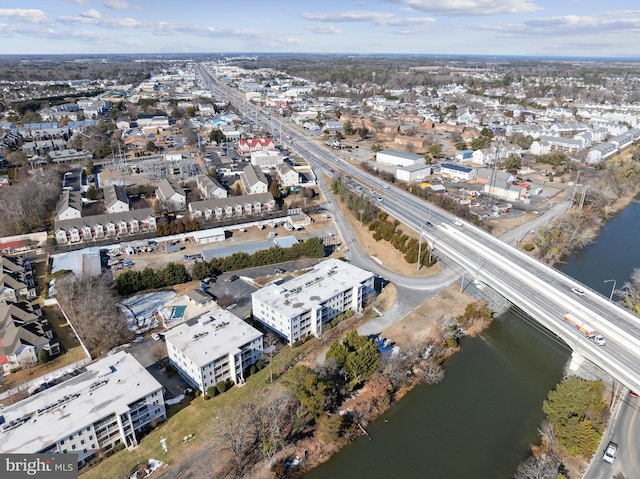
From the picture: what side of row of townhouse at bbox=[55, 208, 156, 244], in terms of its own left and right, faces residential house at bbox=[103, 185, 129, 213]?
back

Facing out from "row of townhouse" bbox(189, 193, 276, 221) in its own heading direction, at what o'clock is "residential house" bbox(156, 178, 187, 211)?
The residential house is roughly at 4 o'clock from the row of townhouse.

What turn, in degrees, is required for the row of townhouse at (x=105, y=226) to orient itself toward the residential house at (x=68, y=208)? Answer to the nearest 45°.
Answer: approximately 135° to its right

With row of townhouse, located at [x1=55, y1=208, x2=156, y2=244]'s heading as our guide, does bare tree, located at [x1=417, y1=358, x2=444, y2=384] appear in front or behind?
in front

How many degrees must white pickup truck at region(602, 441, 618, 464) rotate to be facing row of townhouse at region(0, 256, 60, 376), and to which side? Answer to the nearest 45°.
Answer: approximately 45° to its right

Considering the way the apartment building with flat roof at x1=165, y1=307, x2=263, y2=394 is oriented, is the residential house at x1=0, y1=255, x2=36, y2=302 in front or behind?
behind

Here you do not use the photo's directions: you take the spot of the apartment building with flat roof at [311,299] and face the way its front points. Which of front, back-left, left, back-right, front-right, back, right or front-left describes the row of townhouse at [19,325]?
back-right

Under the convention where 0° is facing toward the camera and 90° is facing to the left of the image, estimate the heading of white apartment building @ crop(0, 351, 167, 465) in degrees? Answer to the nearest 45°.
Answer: approximately 315°

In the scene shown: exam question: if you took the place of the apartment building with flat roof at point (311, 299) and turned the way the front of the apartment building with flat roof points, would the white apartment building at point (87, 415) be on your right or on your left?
on your right

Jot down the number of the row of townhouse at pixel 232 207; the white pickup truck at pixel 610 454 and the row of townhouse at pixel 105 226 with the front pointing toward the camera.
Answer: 3

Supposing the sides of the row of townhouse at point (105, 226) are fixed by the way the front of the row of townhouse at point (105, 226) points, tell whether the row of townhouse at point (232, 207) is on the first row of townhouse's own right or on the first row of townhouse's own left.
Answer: on the first row of townhouse's own left

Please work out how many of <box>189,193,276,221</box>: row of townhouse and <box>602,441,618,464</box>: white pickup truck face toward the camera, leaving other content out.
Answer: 2

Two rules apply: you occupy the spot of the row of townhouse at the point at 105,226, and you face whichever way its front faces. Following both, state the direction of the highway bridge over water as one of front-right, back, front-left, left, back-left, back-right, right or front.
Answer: front-left

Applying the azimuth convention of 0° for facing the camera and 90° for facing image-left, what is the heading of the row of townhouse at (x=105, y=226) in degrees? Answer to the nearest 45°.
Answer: approximately 0°
